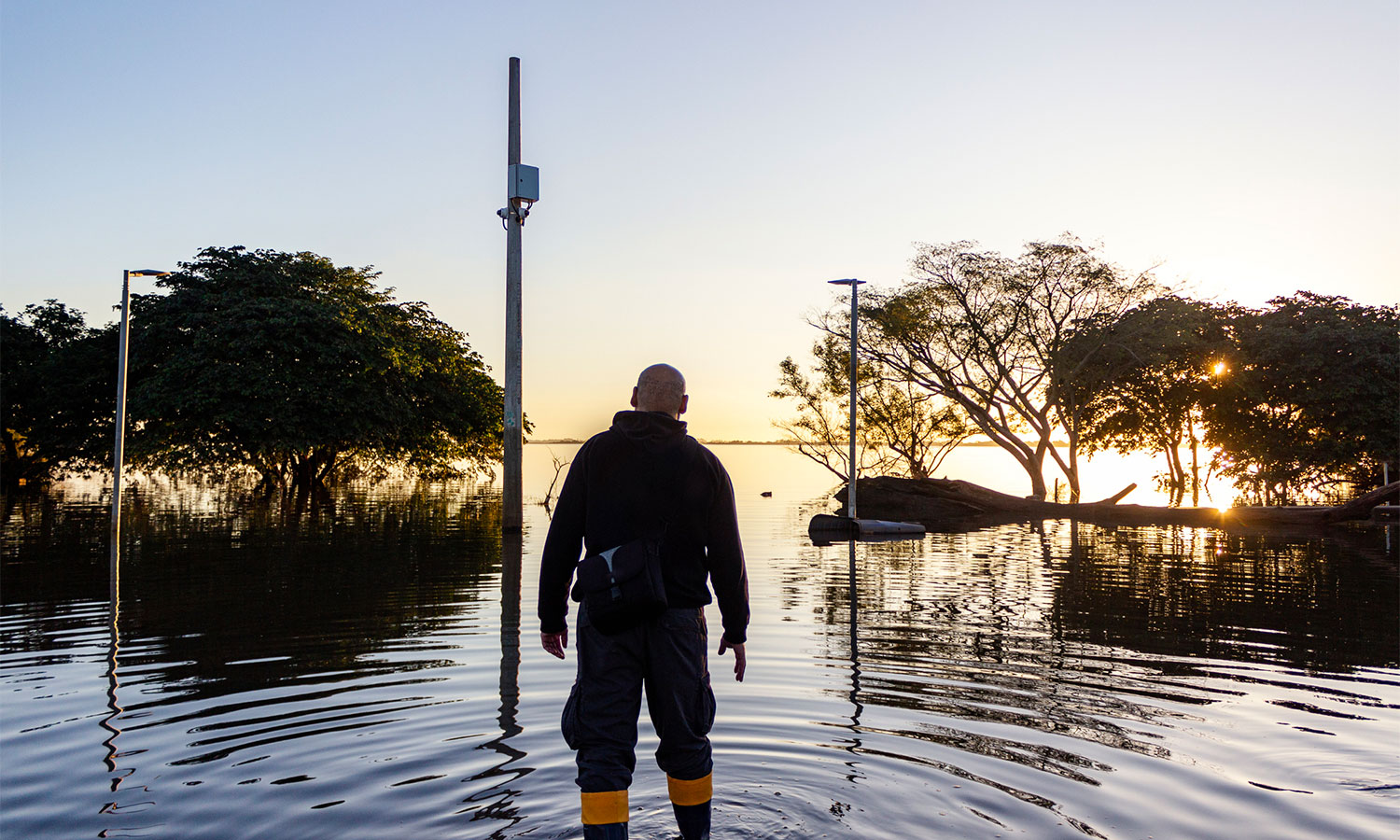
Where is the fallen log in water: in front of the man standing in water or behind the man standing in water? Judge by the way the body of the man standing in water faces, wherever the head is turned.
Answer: in front

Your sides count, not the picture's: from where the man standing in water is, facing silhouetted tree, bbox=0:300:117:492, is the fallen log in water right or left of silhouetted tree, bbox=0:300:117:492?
right

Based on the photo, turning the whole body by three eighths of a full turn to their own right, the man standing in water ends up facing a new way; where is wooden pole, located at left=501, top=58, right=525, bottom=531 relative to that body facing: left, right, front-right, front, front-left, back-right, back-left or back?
back-left

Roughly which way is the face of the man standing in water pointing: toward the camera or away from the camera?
away from the camera

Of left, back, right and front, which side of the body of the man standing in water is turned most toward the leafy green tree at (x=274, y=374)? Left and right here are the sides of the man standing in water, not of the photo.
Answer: front

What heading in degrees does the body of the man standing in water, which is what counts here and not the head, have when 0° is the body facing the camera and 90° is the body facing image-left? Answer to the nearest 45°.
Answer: approximately 180°

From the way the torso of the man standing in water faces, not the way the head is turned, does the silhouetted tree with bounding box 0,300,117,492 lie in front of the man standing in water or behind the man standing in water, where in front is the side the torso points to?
in front
